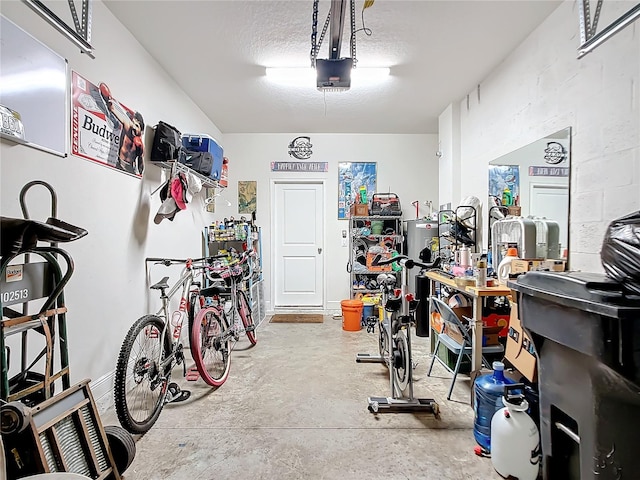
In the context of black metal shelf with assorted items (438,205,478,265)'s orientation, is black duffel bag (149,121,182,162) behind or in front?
in front

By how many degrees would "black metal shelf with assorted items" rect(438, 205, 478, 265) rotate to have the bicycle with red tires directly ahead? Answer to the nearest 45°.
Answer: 0° — it already faces it

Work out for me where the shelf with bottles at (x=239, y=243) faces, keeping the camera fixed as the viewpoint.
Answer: facing the viewer

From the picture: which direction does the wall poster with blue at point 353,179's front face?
toward the camera

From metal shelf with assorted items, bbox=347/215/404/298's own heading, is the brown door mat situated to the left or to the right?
on its right

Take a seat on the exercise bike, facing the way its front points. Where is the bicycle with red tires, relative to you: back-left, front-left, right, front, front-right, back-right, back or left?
right

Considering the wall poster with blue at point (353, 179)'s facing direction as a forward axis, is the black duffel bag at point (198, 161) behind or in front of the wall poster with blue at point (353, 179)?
in front

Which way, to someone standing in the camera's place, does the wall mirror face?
facing the viewer and to the left of the viewer

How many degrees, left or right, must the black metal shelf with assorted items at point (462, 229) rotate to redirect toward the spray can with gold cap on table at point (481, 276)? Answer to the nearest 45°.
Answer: approximately 45° to its left
